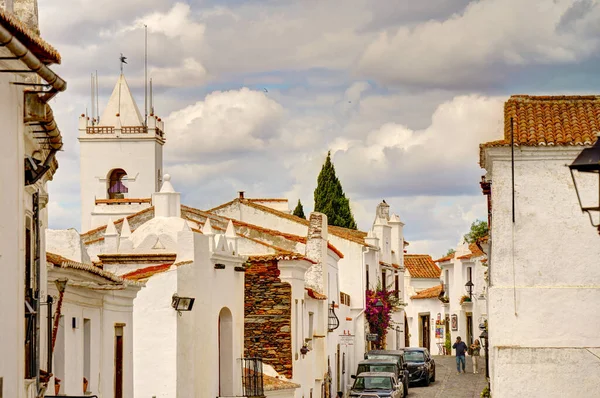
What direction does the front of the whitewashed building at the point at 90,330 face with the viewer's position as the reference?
facing the viewer and to the right of the viewer

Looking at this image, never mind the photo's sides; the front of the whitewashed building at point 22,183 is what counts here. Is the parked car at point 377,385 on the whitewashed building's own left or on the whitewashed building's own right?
on the whitewashed building's own left

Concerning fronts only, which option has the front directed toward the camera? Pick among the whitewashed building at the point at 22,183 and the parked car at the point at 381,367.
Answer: the parked car

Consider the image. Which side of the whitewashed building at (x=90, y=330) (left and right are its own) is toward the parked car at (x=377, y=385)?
left

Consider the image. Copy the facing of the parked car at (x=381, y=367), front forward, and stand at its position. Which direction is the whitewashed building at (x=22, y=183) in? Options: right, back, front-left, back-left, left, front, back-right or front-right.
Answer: front

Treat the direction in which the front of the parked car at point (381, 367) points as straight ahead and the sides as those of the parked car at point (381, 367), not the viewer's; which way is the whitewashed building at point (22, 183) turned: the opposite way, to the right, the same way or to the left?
to the left

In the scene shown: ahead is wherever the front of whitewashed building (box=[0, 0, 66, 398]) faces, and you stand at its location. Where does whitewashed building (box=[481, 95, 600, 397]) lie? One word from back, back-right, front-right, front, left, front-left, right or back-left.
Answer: front-left

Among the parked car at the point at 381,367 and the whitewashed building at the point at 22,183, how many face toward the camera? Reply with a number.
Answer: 1

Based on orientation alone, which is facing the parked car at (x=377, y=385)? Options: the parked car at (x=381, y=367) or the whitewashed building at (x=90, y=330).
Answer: the parked car at (x=381, y=367)

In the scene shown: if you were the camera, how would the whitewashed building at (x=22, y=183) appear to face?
facing to the right of the viewer

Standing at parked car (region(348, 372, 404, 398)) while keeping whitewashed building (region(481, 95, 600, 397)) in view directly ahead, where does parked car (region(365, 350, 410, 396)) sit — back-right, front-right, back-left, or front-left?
back-left

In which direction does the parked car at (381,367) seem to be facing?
toward the camera
